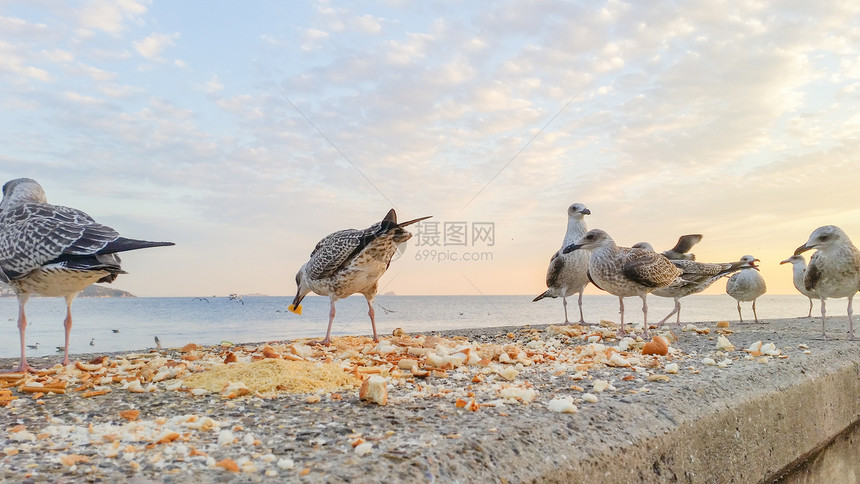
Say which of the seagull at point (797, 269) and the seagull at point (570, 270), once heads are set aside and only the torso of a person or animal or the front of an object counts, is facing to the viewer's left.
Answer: the seagull at point (797, 269)

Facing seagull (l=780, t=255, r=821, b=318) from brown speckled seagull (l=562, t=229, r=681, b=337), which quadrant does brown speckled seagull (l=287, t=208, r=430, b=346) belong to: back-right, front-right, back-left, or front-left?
back-left

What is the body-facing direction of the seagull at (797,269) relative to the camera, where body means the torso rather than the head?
to the viewer's left

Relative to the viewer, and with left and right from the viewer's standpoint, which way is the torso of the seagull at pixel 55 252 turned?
facing away from the viewer and to the left of the viewer

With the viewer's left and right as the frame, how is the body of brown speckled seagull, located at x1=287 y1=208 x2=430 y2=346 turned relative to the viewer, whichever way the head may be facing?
facing away from the viewer and to the left of the viewer

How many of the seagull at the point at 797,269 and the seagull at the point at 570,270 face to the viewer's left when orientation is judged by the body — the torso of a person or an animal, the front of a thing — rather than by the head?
1

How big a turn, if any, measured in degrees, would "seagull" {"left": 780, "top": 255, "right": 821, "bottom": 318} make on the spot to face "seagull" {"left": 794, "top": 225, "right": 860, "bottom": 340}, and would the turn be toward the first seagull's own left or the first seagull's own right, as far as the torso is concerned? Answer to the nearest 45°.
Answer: approximately 90° to the first seagull's own left
